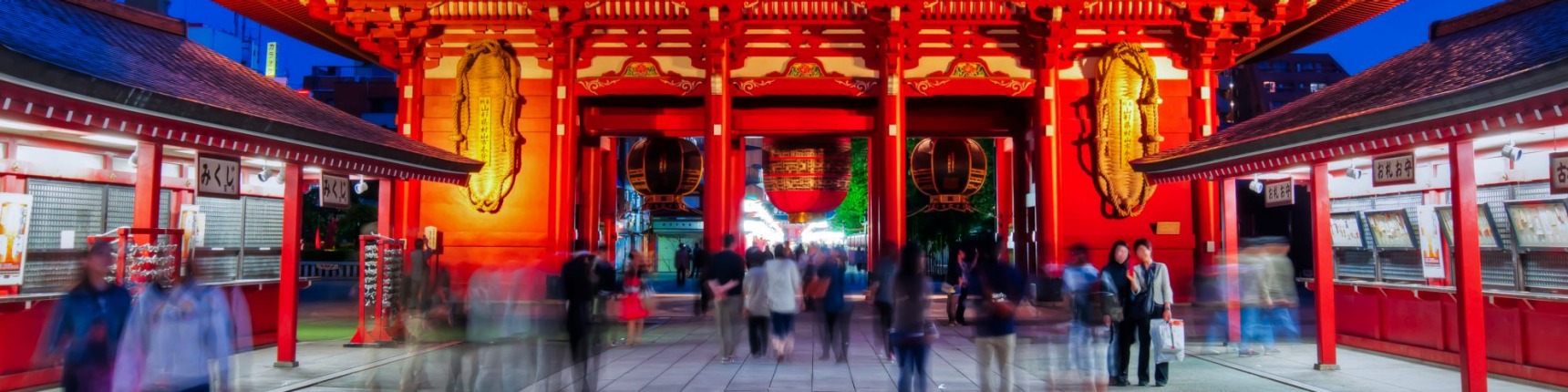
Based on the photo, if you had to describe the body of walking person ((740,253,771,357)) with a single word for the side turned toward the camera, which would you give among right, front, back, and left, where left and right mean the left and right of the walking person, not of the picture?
back

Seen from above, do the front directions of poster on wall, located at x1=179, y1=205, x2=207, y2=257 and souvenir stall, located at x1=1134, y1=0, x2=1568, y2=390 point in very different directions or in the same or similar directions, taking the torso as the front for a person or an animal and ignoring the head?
very different directions

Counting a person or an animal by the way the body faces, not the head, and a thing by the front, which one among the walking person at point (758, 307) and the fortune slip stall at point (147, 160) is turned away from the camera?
the walking person

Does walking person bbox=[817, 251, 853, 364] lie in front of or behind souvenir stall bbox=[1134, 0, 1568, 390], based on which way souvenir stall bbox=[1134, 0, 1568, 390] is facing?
in front

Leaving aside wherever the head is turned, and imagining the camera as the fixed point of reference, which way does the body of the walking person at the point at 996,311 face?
away from the camera

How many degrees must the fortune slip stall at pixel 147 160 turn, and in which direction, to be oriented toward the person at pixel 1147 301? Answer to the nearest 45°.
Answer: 0° — it already faces them

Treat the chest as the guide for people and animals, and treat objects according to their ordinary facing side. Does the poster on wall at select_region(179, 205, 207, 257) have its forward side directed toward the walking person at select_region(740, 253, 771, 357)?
yes

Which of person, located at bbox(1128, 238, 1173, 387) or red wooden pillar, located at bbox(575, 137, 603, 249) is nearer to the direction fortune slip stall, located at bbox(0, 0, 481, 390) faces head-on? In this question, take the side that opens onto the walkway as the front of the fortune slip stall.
the person

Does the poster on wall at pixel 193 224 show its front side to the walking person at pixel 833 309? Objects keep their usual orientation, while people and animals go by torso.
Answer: yes

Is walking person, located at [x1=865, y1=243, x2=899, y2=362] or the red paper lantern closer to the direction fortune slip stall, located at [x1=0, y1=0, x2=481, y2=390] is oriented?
the walking person

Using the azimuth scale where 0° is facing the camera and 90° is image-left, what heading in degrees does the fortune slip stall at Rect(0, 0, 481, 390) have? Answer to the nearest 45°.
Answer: approximately 315°

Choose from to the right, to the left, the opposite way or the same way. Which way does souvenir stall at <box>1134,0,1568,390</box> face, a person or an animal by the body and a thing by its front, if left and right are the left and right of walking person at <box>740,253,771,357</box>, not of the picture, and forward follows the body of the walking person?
to the left

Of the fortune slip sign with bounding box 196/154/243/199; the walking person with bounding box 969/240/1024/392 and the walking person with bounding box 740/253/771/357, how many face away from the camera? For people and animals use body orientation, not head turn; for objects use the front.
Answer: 2

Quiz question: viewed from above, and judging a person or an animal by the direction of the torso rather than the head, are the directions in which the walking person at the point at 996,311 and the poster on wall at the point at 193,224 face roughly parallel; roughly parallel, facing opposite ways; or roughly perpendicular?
roughly perpendicular

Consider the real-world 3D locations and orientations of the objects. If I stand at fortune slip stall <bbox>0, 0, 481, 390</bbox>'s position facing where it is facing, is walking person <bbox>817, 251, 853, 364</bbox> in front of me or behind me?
in front
